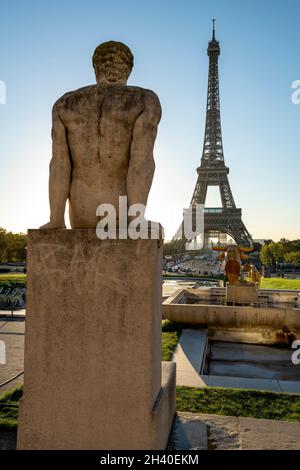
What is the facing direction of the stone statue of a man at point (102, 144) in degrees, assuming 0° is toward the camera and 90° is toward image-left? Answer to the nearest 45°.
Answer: approximately 180°

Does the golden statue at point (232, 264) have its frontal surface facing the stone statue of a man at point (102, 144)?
yes

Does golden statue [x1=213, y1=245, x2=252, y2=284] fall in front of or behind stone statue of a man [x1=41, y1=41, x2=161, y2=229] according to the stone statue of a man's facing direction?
in front

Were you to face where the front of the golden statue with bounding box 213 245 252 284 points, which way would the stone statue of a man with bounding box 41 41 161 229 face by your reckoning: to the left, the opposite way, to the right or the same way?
the opposite way

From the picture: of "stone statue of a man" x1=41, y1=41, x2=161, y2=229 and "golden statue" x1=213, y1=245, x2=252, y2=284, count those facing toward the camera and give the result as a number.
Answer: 1

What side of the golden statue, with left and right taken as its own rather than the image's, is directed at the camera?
front

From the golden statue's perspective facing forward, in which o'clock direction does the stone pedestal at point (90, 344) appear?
The stone pedestal is roughly at 12 o'clock from the golden statue.
